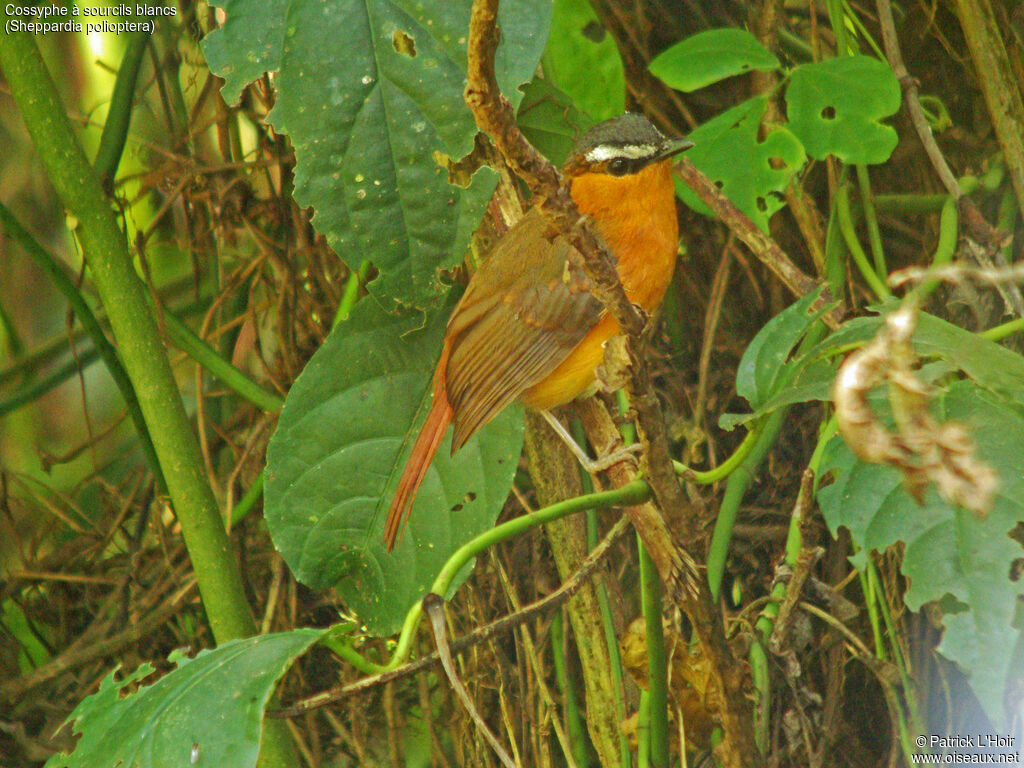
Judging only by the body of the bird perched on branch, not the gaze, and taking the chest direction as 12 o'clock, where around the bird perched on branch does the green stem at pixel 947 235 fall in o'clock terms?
The green stem is roughly at 12 o'clock from the bird perched on branch.

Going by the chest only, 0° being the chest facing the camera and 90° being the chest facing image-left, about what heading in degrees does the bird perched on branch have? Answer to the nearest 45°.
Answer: approximately 270°

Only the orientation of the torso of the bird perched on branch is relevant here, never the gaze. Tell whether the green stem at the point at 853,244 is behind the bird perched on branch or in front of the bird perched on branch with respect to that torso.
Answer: in front
